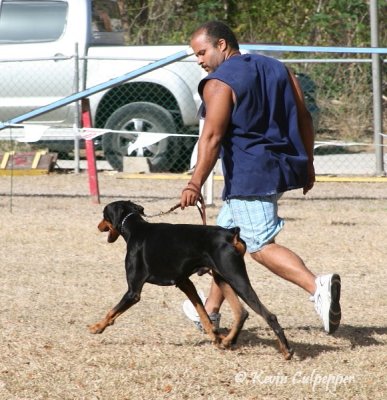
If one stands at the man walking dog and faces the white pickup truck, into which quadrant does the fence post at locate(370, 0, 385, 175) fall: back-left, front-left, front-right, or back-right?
front-right

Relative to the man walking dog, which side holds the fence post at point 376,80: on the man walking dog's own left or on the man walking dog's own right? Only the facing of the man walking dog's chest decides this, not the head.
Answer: on the man walking dog's own right

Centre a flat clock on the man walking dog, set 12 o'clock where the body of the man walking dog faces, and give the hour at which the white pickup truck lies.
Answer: The white pickup truck is roughly at 1 o'clock from the man walking dog.

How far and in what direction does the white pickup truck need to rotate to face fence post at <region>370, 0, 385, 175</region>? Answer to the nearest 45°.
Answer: approximately 180°

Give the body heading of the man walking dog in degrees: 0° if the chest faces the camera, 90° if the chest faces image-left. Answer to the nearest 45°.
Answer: approximately 135°

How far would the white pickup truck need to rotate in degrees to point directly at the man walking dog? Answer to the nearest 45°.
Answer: approximately 90° to its left

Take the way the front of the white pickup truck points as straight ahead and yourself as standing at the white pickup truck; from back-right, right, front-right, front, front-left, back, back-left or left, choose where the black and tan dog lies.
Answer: left

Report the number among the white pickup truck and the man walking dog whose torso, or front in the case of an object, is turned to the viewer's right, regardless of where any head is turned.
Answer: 0
